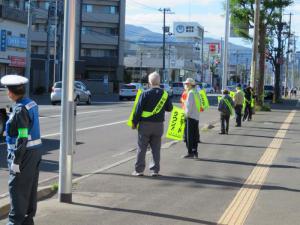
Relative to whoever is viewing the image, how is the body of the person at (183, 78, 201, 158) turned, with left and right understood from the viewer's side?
facing to the left of the viewer

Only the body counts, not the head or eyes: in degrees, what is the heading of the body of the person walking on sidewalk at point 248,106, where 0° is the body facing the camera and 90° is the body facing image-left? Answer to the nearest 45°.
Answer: approximately 90°

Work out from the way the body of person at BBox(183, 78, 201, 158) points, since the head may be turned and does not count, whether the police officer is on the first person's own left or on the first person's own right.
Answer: on the first person's own left

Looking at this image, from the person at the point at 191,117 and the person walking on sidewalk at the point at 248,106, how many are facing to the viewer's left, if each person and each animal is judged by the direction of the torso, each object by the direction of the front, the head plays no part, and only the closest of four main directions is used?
2

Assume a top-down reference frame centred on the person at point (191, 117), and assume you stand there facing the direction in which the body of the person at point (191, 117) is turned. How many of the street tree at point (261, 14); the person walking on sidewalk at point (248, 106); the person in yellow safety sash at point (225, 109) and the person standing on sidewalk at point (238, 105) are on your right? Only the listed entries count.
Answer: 4

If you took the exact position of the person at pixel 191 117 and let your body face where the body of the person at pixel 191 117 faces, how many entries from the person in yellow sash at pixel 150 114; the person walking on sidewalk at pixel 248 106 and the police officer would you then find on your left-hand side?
2

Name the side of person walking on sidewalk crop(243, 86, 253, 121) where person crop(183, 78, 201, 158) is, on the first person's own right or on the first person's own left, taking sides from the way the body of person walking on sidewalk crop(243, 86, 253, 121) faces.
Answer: on the first person's own left
